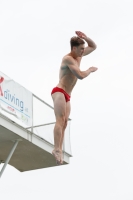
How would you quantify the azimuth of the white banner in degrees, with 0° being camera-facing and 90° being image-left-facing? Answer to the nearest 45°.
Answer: approximately 315°
